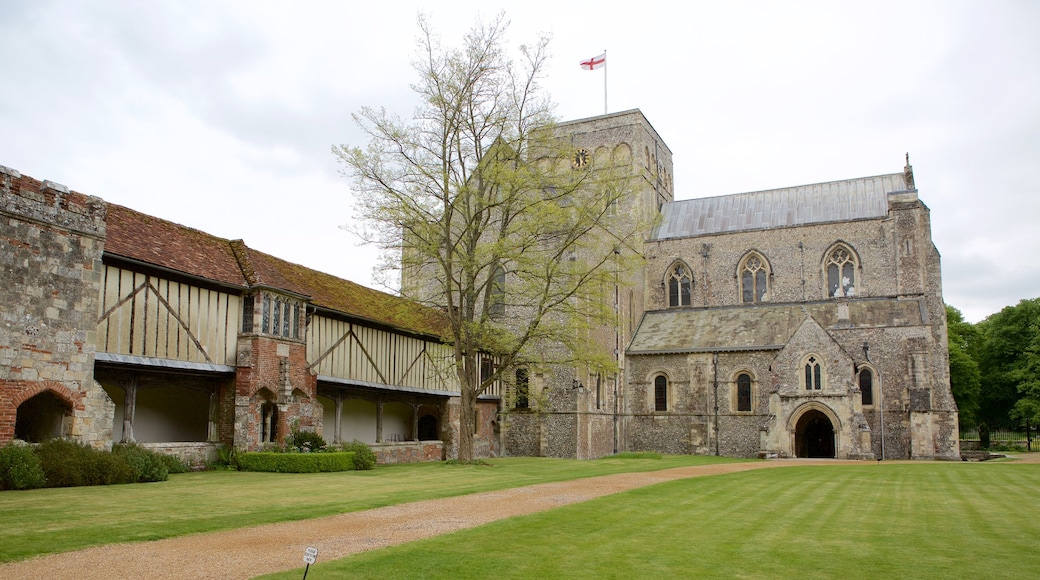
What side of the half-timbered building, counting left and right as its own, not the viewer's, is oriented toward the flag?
left

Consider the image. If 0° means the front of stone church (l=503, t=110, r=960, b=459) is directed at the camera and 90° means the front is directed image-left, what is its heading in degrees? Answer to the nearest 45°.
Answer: approximately 0°

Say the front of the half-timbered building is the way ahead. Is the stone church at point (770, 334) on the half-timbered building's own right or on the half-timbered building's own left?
on the half-timbered building's own left

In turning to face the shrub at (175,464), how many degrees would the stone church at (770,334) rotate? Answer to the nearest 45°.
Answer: approximately 45° to its right

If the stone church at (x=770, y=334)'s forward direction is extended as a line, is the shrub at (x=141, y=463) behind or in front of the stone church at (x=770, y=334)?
in front
